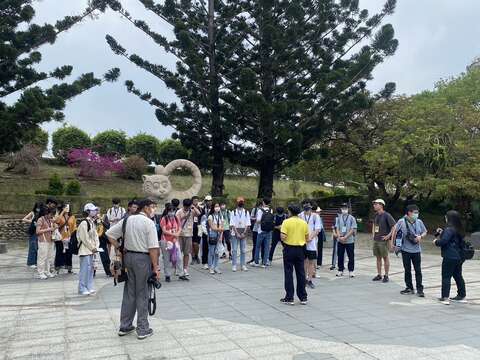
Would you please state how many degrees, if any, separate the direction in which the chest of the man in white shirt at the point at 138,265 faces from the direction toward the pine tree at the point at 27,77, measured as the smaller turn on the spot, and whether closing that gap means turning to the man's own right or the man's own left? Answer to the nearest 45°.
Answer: approximately 45° to the man's own left

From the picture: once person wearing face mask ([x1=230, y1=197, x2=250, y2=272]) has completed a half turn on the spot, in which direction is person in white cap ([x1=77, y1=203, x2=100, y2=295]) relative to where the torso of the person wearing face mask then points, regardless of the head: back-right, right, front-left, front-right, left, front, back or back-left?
back-left

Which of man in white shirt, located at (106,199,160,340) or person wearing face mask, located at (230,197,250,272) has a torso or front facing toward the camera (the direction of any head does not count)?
the person wearing face mask

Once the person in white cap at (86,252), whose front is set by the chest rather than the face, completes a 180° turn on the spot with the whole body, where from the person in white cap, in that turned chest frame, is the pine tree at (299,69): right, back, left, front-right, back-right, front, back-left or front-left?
right

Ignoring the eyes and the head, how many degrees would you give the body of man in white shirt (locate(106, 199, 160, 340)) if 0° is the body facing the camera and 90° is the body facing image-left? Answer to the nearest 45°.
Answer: approximately 225°

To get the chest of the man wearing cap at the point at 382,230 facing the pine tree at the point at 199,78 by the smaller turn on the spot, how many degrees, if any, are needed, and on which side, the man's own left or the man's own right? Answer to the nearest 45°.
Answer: approximately 90° to the man's own right

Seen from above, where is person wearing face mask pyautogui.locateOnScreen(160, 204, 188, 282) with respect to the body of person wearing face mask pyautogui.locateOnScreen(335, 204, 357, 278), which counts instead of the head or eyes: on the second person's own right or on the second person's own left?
on the second person's own right

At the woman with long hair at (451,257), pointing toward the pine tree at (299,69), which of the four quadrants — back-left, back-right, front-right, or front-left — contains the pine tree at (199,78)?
front-left

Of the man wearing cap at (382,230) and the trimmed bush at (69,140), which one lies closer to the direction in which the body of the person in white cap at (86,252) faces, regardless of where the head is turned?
the man wearing cap

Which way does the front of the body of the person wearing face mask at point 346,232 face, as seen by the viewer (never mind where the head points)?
toward the camera

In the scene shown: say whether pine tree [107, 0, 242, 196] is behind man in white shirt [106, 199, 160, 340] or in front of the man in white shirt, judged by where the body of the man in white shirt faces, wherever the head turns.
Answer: in front

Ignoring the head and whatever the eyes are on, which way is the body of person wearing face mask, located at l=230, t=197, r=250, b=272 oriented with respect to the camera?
toward the camera

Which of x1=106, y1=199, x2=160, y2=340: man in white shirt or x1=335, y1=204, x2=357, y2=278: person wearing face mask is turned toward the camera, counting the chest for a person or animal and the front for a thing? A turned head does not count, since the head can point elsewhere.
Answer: the person wearing face mask

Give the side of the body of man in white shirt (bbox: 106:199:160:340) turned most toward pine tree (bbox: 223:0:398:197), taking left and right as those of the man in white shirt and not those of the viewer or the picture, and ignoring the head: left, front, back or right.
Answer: front

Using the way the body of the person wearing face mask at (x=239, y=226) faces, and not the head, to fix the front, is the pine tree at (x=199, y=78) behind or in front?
behind

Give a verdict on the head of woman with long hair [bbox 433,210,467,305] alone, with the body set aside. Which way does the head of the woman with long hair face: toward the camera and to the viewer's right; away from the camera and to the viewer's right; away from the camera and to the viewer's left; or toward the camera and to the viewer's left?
away from the camera and to the viewer's left
